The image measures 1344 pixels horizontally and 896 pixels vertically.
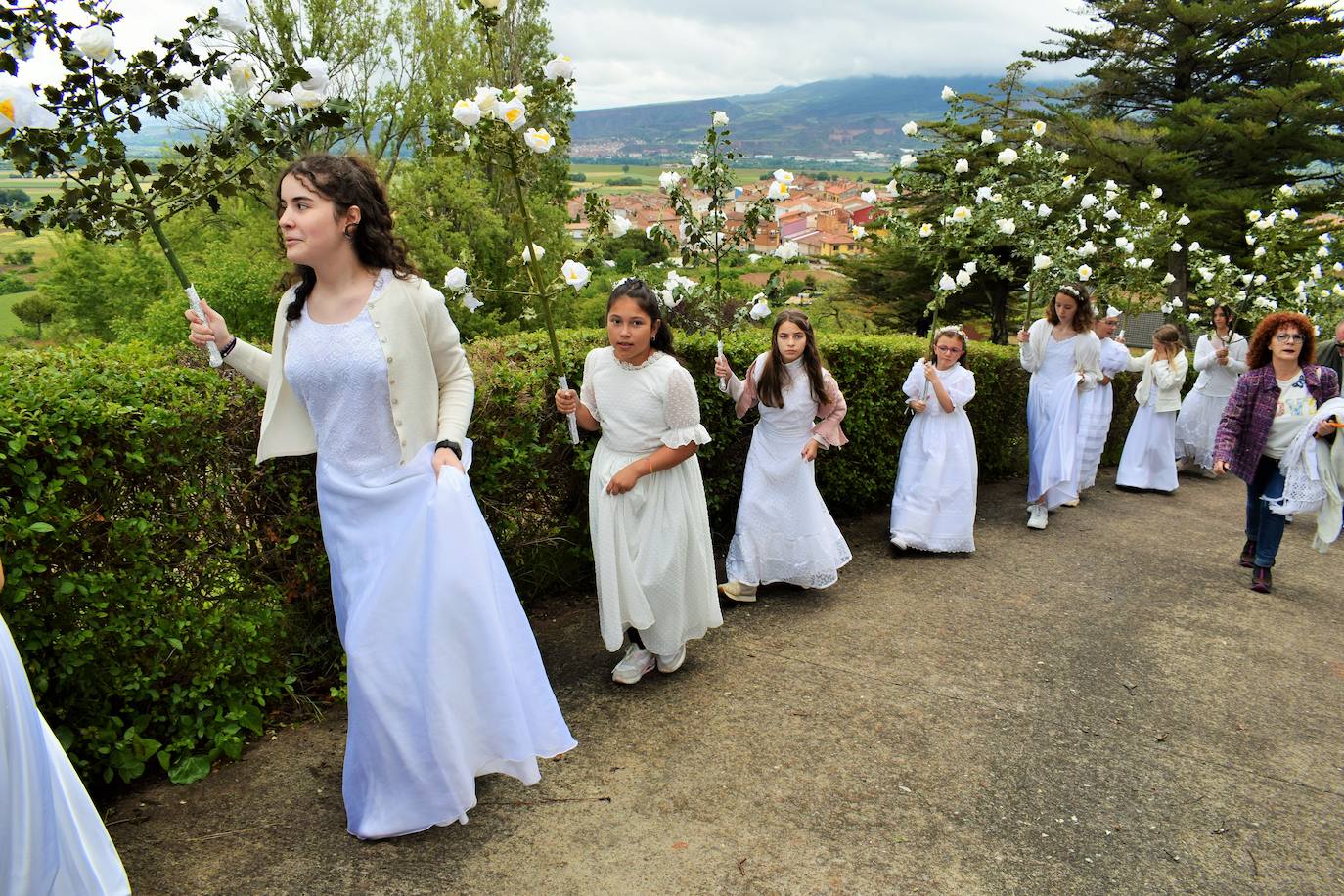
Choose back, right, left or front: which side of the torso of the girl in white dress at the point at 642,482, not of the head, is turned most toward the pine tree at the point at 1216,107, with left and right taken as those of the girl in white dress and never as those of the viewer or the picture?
back

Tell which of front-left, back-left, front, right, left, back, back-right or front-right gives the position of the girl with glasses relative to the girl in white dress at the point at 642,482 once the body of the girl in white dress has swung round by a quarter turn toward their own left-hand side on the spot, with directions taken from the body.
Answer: left

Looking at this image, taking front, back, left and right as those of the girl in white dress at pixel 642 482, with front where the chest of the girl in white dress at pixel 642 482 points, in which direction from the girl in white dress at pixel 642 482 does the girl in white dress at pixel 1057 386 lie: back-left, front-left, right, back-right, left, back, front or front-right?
back

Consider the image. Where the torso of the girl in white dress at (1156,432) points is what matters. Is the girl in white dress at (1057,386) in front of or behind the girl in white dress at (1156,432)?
in front

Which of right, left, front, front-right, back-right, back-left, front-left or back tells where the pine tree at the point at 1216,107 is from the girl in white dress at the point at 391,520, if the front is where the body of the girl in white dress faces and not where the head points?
back

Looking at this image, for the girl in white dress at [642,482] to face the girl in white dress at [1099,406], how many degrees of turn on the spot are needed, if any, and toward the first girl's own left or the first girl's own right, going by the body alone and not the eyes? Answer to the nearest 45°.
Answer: approximately 180°

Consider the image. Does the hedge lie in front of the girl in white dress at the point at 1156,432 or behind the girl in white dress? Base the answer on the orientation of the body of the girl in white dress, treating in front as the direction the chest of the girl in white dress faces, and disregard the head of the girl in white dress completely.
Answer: in front

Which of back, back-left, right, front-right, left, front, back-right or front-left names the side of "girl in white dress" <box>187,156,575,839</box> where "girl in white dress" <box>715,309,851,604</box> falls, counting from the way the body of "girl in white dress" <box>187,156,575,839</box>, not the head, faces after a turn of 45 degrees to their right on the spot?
back-right

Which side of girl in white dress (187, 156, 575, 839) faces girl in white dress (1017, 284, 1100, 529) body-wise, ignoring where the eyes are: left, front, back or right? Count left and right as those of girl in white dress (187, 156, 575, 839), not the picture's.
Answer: back
